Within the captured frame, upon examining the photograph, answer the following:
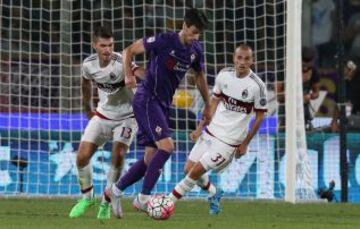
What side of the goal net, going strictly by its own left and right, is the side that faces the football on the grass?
front

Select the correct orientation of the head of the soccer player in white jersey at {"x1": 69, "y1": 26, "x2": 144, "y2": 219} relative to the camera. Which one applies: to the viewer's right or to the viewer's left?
to the viewer's right

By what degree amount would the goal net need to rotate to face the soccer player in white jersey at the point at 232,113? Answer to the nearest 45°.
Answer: approximately 45° to its left

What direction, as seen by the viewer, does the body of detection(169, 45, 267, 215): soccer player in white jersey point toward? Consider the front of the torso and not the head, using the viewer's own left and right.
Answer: facing the viewer

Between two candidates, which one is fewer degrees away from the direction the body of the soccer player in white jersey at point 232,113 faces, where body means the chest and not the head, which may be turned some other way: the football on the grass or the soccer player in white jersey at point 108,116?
the football on the grass

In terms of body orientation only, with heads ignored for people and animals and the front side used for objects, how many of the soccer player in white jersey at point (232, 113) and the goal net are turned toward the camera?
2

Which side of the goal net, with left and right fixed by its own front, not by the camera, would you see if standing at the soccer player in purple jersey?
front

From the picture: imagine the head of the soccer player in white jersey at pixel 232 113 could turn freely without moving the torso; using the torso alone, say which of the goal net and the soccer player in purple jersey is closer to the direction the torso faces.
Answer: the soccer player in purple jersey

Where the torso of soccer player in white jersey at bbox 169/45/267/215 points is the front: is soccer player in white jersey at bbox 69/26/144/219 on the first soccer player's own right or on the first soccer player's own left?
on the first soccer player's own right
